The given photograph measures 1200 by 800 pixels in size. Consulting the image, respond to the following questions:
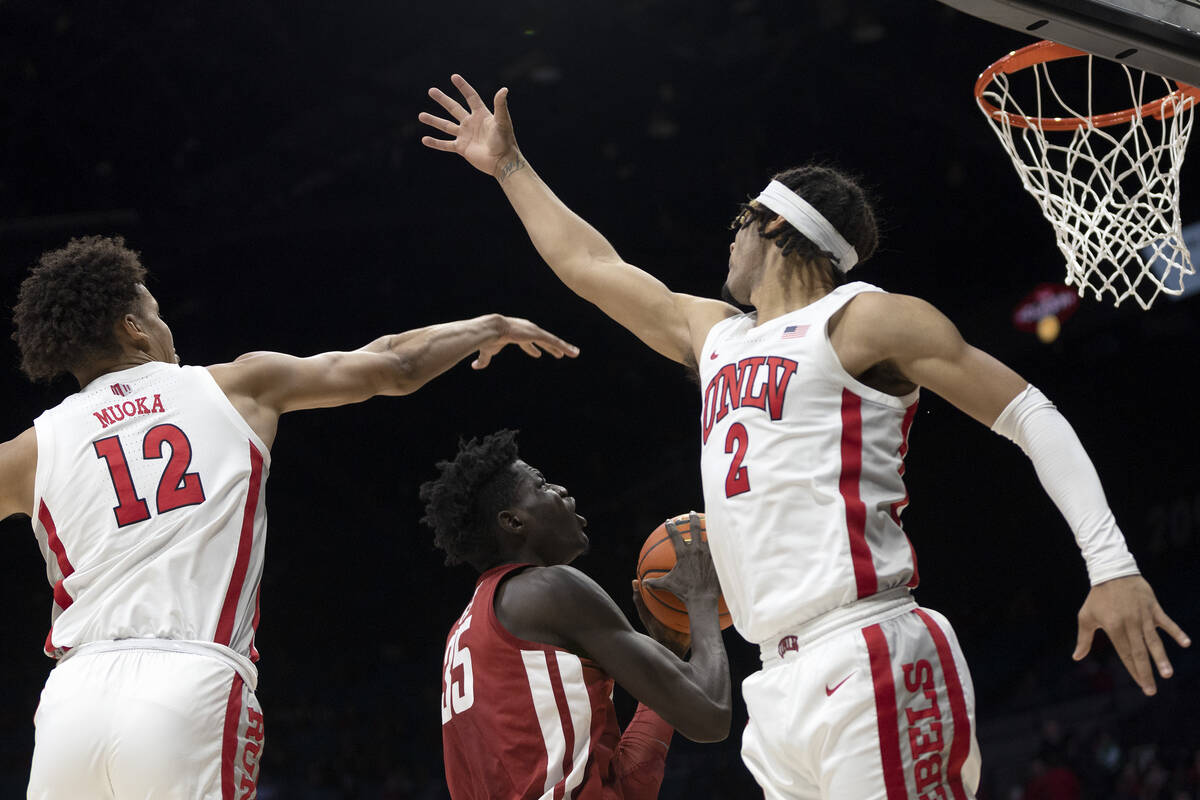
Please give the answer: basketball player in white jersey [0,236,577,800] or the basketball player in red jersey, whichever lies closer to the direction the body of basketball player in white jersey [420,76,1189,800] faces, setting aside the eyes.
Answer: the basketball player in white jersey

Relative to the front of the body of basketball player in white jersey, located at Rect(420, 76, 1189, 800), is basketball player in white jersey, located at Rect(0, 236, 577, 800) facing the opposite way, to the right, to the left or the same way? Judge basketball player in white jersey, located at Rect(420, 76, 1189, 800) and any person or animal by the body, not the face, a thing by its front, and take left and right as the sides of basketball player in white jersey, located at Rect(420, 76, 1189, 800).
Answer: the opposite way

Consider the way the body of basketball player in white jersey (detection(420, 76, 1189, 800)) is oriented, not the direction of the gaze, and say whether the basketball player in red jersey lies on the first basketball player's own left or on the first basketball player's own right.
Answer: on the first basketball player's own right

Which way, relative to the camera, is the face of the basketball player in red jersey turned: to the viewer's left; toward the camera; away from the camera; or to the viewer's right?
to the viewer's right

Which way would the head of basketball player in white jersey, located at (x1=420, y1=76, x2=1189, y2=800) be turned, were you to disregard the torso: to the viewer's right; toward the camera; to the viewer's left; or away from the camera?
to the viewer's left

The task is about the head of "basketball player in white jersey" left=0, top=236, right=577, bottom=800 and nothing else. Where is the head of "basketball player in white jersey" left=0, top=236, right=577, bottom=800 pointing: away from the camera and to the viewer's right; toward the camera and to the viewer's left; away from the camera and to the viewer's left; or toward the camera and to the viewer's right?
away from the camera and to the viewer's right

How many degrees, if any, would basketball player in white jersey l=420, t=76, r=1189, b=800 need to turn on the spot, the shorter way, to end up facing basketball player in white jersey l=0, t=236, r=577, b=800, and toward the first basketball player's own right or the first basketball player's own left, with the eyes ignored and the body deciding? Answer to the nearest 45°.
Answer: approximately 45° to the first basketball player's own right

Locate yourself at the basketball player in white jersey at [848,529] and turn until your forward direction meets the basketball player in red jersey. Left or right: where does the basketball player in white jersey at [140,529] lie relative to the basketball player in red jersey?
left

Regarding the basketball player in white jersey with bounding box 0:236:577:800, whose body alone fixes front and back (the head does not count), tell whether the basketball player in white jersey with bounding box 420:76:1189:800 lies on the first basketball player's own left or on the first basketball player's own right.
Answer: on the first basketball player's own right

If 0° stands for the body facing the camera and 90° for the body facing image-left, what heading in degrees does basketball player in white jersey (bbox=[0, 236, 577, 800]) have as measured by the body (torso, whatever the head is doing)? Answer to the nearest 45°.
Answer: approximately 225°
